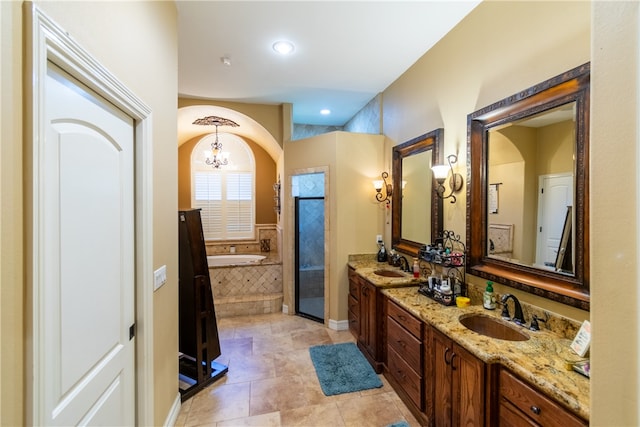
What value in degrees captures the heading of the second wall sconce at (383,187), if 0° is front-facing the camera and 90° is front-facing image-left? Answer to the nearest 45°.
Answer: approximately 45°

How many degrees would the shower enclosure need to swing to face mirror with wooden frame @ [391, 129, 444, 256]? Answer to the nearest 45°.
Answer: approximately 90° to its left

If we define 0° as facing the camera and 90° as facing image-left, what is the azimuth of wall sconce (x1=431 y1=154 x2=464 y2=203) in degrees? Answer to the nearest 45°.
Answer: approximately 45°

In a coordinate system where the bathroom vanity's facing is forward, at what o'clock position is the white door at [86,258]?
The white door is roughly at 12 o'clock from the bathroom vanity.

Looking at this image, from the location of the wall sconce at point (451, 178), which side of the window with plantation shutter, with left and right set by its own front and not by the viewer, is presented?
front
